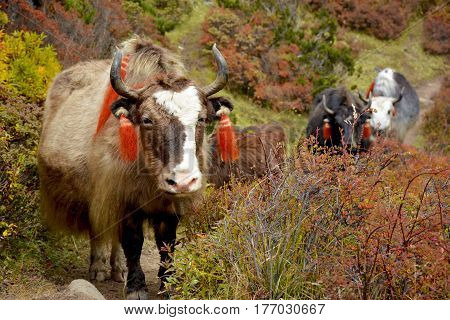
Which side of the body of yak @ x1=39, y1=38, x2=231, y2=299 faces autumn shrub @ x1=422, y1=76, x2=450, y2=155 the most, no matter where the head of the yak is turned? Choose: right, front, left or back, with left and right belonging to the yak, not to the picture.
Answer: left

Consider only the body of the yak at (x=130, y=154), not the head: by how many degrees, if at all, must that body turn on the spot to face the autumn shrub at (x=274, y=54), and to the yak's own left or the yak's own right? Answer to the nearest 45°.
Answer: approximately 135° to the yak's own left

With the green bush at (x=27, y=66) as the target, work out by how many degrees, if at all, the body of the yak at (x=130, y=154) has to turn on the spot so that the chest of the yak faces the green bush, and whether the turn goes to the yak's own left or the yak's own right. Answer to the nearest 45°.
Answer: approximately 180°

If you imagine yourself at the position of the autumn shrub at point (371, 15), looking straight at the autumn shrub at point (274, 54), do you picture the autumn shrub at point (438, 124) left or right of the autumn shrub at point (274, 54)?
left

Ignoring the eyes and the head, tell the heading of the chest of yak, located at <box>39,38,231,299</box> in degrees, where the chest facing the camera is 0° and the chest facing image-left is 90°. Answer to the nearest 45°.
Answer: approximately 315°

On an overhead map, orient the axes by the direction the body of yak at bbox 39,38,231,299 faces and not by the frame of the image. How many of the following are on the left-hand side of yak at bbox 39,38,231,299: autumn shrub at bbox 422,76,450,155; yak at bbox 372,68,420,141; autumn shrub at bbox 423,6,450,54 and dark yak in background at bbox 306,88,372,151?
4

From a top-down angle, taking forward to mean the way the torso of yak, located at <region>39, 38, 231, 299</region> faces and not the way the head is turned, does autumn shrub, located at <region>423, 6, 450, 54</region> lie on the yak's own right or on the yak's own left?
on the yak's own left

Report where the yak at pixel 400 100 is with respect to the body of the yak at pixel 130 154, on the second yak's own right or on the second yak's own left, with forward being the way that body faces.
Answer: on the second yak's own left

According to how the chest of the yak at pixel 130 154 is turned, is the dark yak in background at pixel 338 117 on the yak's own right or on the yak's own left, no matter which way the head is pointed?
on the yak's own left
